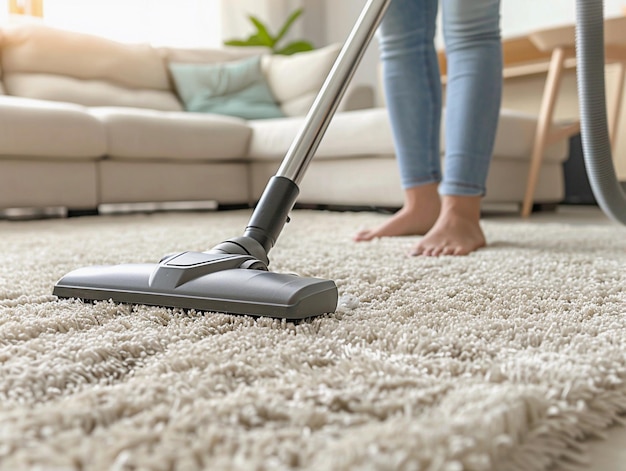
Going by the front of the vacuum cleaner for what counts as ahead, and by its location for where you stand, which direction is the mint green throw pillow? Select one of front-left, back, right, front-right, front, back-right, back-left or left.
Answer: back-right

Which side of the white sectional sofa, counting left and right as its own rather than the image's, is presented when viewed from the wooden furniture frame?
left

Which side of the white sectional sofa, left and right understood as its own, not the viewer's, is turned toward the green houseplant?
back

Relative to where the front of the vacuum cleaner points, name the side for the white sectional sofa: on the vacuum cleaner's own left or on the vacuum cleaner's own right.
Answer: on the vacuum cleaner's own right

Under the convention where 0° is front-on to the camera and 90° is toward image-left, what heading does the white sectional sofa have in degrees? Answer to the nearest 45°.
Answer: approximately 0°

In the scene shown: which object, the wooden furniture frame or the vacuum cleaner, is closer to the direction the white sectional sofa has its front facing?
the vacuum cleaner

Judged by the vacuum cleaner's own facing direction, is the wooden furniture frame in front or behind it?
behind

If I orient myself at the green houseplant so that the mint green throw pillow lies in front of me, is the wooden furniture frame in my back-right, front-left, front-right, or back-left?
front-left

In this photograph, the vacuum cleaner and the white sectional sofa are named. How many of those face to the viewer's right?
0

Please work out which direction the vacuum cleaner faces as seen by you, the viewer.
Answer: facing the viewer and to the left of the viewer

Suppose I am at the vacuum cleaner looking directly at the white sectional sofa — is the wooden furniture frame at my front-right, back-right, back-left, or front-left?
front-right

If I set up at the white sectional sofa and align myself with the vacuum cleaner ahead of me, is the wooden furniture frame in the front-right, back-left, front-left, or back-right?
front-left

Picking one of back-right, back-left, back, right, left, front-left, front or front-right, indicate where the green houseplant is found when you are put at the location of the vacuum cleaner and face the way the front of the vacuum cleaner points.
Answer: back-right

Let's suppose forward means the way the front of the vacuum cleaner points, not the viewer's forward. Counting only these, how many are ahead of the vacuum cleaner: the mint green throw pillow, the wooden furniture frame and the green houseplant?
0
